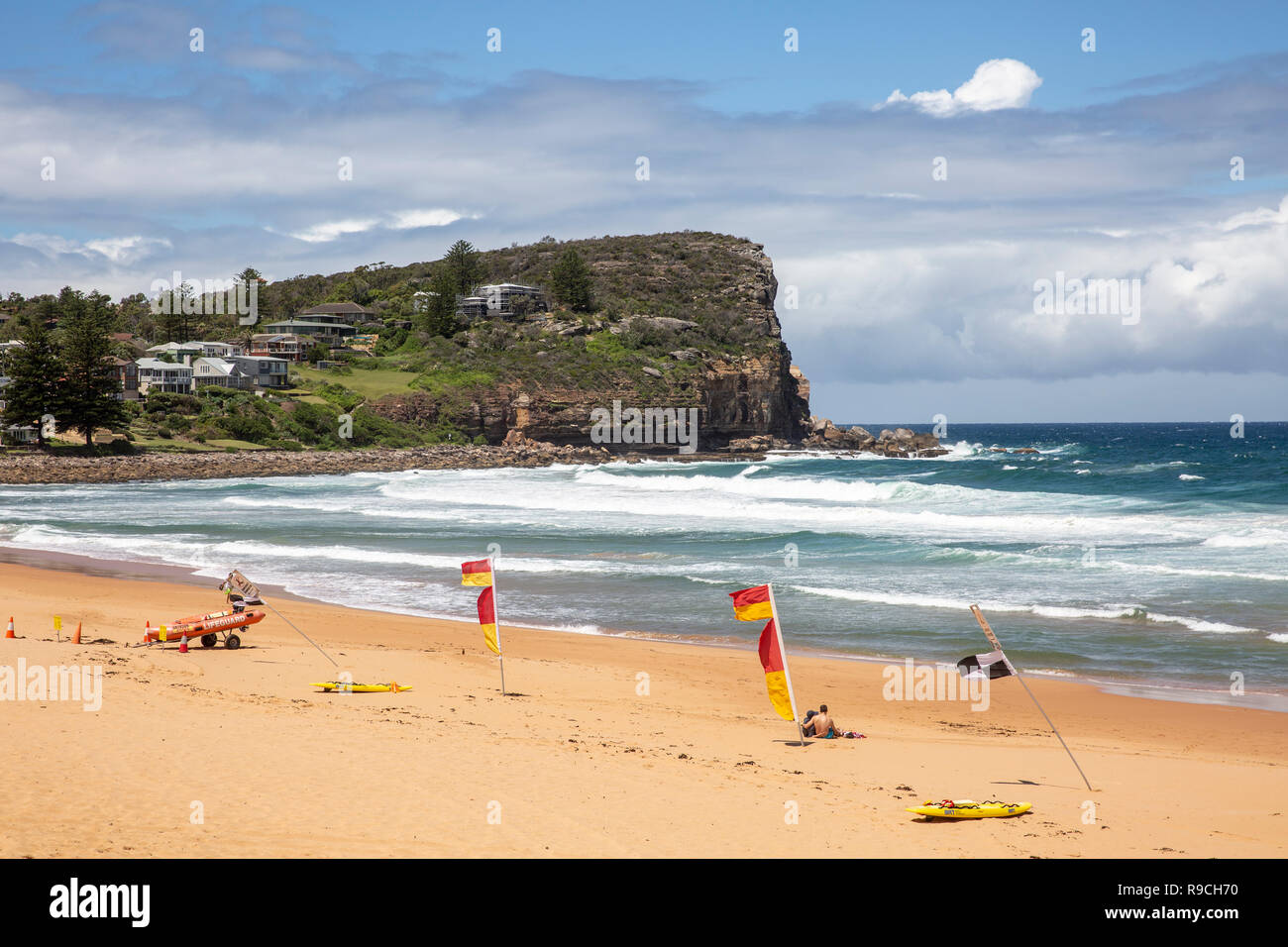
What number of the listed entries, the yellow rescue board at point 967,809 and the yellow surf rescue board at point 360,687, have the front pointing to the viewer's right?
2

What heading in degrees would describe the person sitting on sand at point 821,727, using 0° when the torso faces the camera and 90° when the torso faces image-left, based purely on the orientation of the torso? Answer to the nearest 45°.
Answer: approximately 180°

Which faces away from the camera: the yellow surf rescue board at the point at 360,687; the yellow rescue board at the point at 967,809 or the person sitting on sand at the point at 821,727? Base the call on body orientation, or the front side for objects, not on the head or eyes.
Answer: the person sitting on sand

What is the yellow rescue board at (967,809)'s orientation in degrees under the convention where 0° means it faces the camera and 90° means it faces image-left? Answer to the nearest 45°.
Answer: approximately 270°

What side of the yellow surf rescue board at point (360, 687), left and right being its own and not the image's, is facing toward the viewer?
right

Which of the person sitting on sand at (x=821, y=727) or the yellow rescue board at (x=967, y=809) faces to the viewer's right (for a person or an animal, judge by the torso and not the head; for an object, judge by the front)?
the yellow rescue board

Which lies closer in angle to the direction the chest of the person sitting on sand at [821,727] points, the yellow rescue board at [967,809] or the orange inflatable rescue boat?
the orange inflatable rescue boat
